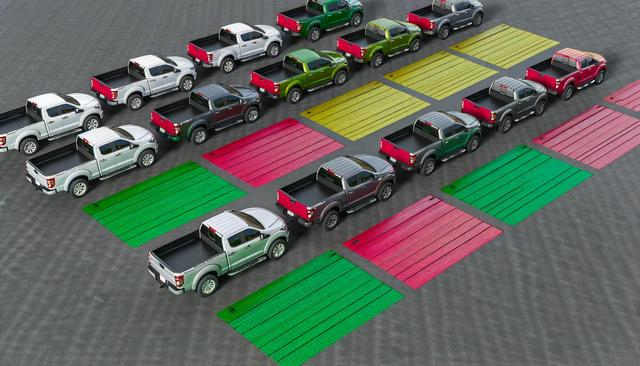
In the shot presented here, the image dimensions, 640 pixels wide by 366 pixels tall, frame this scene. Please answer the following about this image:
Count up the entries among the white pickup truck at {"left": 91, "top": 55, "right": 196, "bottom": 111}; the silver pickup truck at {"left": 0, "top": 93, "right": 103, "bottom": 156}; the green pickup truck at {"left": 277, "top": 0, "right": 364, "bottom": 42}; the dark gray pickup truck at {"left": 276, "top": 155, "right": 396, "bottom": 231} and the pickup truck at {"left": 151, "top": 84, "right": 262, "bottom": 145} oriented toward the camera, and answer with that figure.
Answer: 0

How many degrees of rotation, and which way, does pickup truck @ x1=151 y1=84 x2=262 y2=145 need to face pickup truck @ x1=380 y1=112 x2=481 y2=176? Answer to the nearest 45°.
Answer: approximately 90° to its right

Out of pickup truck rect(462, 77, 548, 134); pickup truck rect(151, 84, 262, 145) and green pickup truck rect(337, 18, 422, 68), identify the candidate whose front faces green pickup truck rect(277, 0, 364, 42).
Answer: pickup truck rect(151, 84, 262, 145)

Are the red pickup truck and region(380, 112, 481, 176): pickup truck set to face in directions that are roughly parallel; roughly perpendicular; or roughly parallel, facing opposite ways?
roughly parallel

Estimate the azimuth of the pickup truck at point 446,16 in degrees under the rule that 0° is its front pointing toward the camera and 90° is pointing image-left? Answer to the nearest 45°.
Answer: approximately 225°

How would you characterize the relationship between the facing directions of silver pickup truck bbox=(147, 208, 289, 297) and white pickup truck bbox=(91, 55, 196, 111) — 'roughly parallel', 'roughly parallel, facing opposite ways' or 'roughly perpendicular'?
roughly parallel

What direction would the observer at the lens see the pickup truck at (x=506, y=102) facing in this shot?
facing away from the viewer and to the right of the viewer

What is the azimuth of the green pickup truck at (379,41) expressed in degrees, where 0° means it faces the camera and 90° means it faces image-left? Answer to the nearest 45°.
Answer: approximately 225°

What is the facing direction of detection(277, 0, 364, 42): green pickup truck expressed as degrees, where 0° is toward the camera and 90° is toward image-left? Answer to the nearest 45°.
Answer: approximately 225°

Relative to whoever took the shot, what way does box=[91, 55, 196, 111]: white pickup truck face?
facing away from the viewer and to the right of the viewer

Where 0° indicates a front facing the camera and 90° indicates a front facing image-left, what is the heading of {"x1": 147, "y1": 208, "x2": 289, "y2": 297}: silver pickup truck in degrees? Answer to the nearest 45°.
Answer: approximately 225°

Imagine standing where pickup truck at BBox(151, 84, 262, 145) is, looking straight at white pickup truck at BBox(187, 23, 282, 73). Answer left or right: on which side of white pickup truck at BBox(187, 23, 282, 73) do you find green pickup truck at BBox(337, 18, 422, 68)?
right

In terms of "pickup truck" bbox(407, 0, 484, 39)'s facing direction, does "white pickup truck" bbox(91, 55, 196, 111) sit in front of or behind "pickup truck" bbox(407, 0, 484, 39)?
behind

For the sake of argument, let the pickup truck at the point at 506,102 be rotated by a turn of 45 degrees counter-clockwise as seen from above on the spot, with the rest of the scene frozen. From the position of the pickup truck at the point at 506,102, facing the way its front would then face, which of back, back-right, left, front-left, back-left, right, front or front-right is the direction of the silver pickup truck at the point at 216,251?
back-left

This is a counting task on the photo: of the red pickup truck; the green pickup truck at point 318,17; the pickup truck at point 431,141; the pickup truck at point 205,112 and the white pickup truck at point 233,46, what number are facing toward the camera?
0

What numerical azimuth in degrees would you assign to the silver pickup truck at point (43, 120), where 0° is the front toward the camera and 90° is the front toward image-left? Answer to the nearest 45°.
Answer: approximately 225°

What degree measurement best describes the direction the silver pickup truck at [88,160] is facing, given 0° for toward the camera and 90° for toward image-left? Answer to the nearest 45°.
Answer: approximately 225°

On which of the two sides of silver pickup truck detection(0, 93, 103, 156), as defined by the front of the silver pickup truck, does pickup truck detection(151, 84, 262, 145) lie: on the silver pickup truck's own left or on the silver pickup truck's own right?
on the silver pickup truck's own right

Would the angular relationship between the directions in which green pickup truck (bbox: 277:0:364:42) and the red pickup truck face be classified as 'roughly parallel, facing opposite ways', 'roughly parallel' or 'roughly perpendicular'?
roughly parallel
